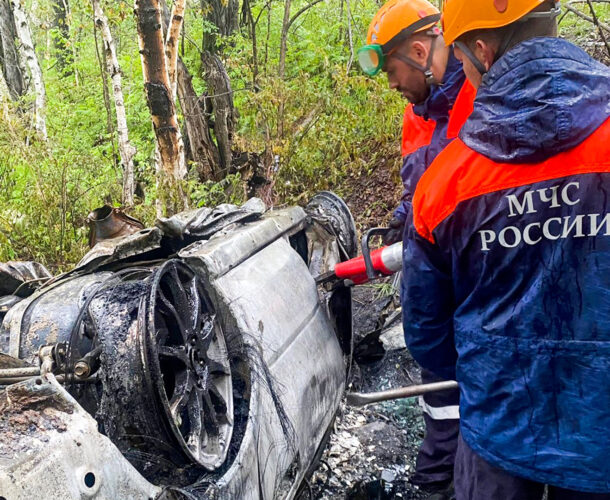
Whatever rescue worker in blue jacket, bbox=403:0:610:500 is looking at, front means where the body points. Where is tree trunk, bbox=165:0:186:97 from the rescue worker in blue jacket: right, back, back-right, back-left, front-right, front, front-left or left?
front

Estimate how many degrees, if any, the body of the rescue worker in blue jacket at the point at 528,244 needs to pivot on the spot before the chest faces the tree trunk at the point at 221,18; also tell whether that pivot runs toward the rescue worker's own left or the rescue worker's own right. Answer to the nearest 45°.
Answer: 0° — they already face it

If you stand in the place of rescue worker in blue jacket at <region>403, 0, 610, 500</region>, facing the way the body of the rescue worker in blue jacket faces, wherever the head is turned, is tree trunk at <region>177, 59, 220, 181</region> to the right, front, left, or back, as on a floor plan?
front

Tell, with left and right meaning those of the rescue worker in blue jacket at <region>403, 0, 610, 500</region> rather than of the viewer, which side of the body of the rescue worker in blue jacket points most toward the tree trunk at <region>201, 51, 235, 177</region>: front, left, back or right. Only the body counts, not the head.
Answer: front

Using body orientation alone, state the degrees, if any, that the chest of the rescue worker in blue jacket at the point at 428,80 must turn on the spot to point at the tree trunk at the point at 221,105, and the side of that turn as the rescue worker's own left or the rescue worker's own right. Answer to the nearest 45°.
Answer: approximately 45° to the rescue worker's own right

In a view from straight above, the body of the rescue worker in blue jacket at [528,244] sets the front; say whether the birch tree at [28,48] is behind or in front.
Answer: in front

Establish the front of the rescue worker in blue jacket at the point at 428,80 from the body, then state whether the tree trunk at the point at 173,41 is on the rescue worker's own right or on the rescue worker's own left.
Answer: on the rescue worker's own right

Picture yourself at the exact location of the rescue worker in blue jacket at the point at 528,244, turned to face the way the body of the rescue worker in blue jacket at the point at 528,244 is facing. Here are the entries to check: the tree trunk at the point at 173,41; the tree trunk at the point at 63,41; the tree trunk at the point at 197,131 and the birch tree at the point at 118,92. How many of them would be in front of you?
4

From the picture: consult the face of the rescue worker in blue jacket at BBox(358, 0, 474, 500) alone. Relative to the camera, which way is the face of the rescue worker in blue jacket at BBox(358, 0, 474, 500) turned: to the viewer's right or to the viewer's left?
to the viewer's left

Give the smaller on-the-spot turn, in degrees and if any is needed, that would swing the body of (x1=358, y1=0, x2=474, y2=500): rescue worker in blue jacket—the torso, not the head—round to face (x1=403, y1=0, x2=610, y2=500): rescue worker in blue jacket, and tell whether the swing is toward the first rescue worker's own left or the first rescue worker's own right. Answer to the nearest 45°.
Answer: approximately 90° to the first rescue worker's own left

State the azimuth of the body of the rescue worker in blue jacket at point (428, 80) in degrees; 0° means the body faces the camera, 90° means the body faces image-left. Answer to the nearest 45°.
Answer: approximately 90°

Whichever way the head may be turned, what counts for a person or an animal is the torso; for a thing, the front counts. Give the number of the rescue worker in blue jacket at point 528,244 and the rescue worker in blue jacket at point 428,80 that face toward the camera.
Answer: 0

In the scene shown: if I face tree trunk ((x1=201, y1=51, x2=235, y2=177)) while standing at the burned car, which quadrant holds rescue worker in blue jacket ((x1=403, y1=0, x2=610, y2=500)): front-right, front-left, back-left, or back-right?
back-right

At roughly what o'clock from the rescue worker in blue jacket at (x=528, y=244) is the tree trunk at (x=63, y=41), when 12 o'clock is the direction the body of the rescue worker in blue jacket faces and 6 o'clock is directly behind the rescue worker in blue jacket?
The tree trunk is roughly at 12 o'clock from the rescue worker in blue jacket.

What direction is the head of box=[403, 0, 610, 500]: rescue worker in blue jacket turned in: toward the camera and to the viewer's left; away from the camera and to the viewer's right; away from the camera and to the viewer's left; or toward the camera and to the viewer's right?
away from the camera and to the viewer's left

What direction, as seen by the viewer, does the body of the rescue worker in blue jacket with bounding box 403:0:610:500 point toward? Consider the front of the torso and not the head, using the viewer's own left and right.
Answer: facing away from the viewer and to the left of the viewer

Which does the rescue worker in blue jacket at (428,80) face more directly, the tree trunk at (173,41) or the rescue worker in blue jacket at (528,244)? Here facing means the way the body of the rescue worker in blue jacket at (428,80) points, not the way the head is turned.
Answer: the tree trunk
